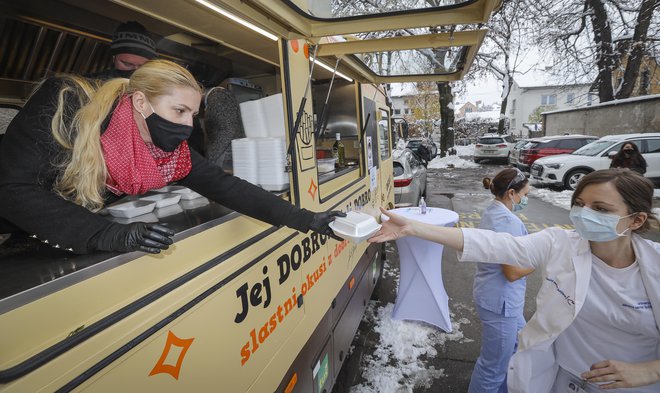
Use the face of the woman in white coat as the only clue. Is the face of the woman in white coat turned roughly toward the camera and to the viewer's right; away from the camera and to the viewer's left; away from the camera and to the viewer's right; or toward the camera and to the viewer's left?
toward the camera and to the viewer's left

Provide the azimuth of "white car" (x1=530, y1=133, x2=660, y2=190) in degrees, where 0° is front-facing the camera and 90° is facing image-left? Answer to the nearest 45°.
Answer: approximately 45°

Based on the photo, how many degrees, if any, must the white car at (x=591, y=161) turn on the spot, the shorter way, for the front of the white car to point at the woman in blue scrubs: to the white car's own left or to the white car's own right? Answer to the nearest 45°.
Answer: approximately 45° to the white car's own left

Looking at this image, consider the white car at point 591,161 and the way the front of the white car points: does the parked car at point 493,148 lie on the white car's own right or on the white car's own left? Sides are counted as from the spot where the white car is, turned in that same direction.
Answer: on the white car's own right

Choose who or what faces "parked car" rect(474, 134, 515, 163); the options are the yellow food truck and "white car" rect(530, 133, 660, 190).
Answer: the yellow food truck

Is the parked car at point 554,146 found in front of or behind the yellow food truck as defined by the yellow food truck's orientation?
in front

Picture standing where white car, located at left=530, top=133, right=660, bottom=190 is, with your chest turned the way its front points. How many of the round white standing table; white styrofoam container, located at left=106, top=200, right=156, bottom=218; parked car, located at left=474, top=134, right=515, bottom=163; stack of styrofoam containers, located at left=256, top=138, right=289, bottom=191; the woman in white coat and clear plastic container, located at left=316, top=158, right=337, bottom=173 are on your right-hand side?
1

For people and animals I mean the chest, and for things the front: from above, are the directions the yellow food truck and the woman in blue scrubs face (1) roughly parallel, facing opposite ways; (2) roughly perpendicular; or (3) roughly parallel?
roughly perpendicular

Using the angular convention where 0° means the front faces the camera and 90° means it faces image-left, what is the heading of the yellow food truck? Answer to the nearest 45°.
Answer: approximately 225°
